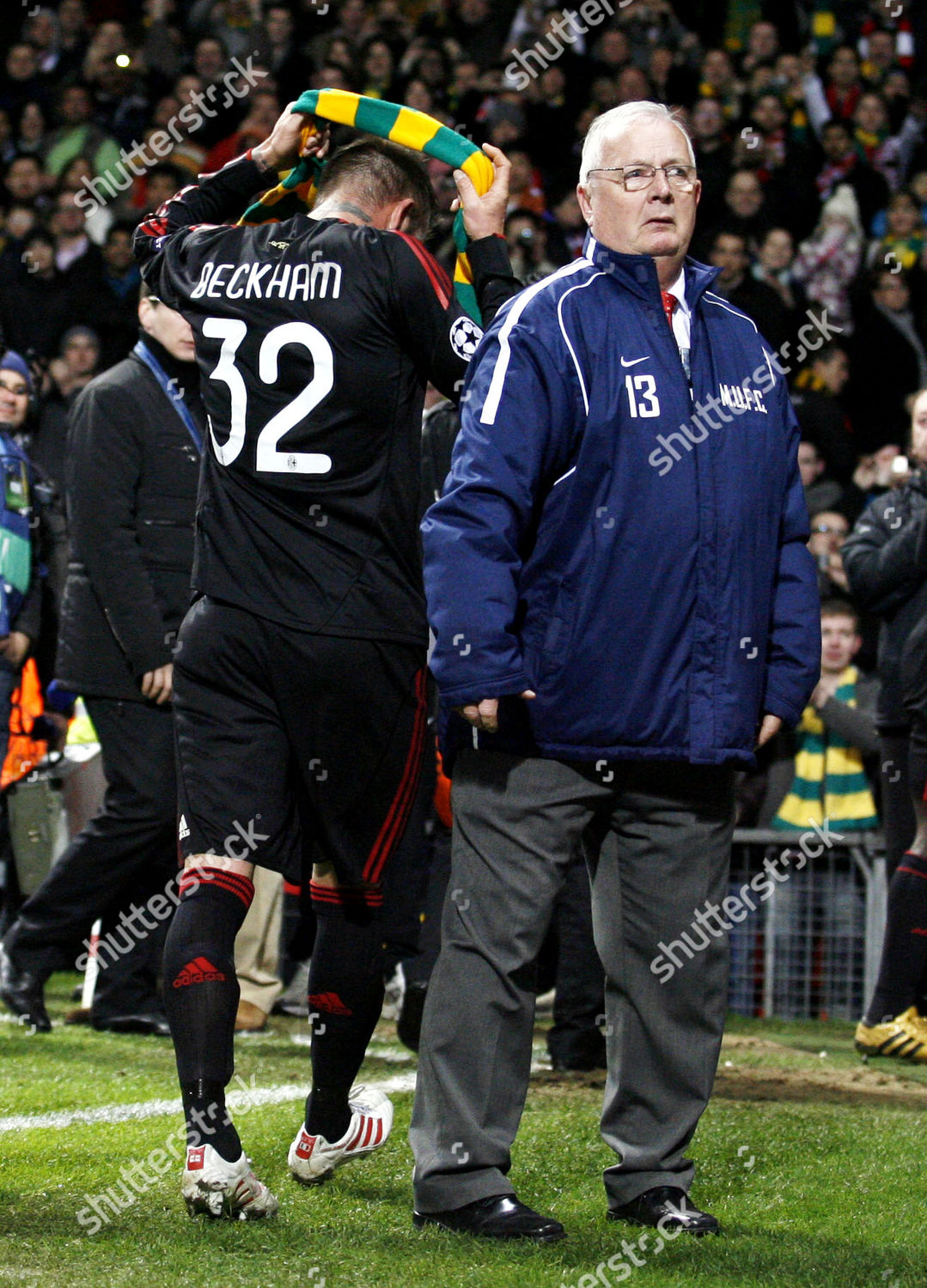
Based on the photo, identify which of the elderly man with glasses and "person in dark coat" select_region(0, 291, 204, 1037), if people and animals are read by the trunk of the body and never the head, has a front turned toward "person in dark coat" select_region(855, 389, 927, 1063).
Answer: "person in dark coat" select_region(0, 291, 204, 1037)

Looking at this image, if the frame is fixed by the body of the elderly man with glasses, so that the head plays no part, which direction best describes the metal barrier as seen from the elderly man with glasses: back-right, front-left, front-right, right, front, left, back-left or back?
back-left

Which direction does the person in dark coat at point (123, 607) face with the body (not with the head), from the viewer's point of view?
to the viewer's right

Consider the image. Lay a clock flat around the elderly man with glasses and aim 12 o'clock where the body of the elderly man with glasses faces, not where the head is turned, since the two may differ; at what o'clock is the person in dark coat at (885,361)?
The person in dark coat is roughly at 8 o'clock from the elderly man with glasses.

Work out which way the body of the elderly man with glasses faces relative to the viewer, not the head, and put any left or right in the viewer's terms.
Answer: facing the viewer and to the right of the viewer

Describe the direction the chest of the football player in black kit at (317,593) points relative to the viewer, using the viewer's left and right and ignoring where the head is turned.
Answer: facing away from the viewer and to the right of the viewer

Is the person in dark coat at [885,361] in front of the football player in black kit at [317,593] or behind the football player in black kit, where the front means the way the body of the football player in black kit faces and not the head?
in front

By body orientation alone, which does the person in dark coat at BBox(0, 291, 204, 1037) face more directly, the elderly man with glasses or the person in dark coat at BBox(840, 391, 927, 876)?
the person in dark coat

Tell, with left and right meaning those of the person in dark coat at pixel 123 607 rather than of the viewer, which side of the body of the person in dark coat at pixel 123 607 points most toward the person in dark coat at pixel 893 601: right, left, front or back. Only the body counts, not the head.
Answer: front

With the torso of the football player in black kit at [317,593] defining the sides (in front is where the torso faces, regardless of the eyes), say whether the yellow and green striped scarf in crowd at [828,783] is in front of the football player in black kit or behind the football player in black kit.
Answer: in front

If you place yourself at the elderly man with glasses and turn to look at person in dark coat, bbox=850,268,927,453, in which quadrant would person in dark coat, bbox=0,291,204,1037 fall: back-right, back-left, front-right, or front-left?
front-left

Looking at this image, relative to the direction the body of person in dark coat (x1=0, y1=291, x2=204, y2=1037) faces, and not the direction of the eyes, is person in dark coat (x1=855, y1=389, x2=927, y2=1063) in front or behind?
in front
